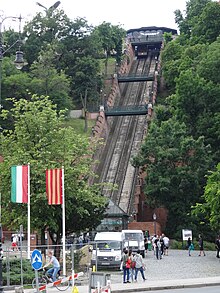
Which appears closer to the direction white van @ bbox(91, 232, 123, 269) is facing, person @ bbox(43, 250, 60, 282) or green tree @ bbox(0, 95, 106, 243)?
the person

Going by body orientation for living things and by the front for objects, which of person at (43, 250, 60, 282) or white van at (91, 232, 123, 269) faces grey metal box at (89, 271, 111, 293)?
the white van

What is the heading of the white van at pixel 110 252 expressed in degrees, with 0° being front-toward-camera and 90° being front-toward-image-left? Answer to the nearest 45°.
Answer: approximately 0°

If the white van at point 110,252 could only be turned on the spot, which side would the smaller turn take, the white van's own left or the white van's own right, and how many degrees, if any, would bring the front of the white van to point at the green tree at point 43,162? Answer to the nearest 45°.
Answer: approximately 135° to the white van's own right
